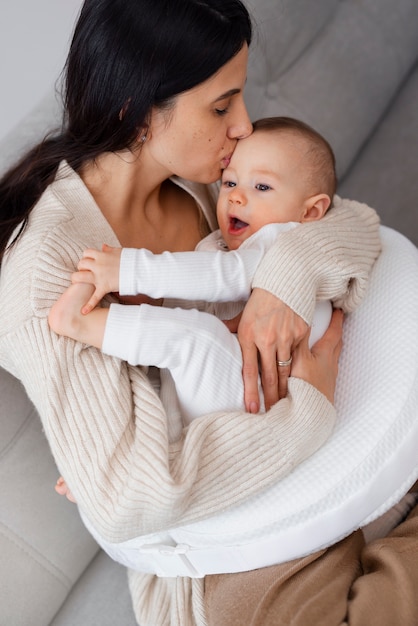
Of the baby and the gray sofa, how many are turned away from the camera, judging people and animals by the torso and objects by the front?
0

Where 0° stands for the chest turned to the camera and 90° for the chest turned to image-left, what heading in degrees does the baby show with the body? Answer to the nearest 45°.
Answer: approximately 45°

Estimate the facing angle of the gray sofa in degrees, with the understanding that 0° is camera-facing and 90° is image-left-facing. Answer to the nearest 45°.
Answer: approximately 315°
